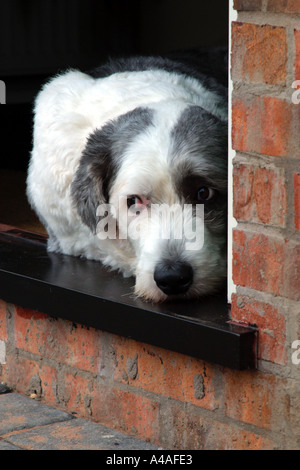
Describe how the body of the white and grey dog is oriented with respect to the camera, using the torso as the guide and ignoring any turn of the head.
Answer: toward the camera
